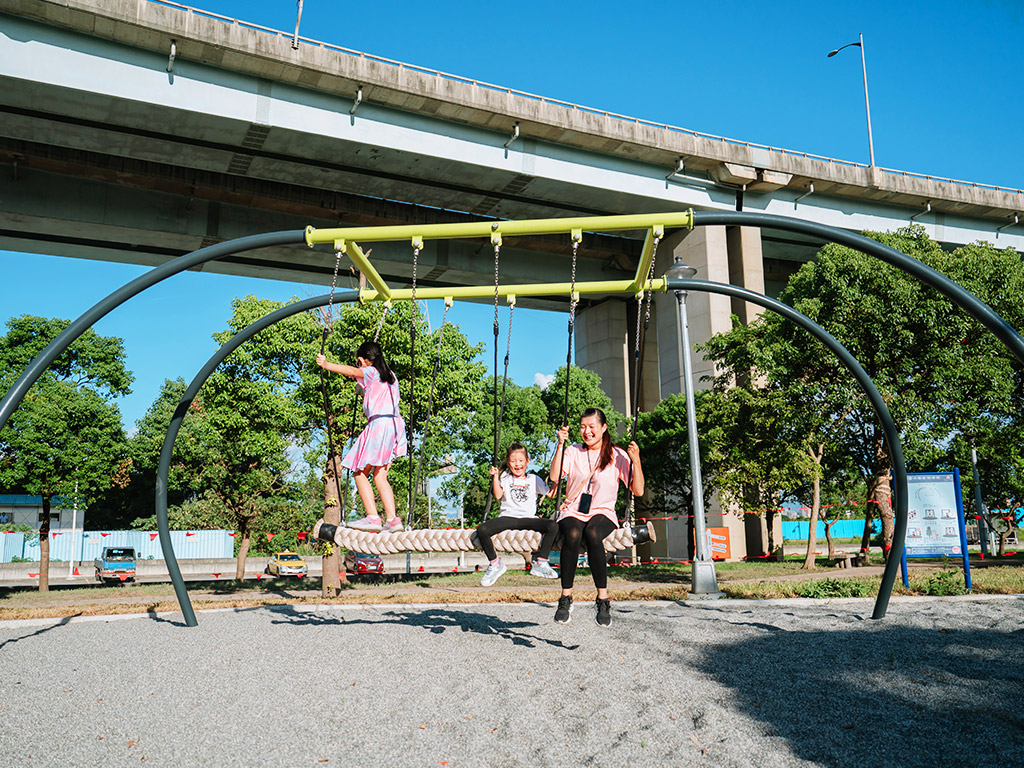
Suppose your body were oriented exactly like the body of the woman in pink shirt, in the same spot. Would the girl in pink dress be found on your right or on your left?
on your right

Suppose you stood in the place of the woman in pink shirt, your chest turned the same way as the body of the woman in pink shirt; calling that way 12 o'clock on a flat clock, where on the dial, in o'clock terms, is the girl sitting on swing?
The girl sitting on swing is roughly at 4 o'clock from the woman in pink shirt.

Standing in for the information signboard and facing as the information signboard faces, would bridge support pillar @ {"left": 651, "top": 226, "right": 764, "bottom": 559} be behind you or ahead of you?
behind

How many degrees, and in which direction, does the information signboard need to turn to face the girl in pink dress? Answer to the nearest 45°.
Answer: approximately 45° to its right

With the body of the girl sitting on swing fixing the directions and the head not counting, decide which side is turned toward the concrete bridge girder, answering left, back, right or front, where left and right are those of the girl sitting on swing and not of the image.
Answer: back

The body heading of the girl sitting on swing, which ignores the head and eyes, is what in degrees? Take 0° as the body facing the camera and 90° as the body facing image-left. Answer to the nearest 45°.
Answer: approximately 0°

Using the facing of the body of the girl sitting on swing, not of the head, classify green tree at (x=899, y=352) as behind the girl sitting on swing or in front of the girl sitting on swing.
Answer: behind

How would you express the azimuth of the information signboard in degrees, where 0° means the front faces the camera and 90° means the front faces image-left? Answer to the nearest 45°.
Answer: approximately 0°
